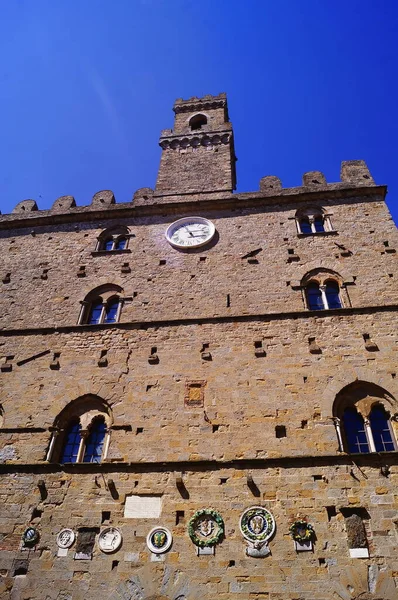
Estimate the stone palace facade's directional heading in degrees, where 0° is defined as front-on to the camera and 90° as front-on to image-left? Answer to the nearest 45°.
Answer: approximately 0°
